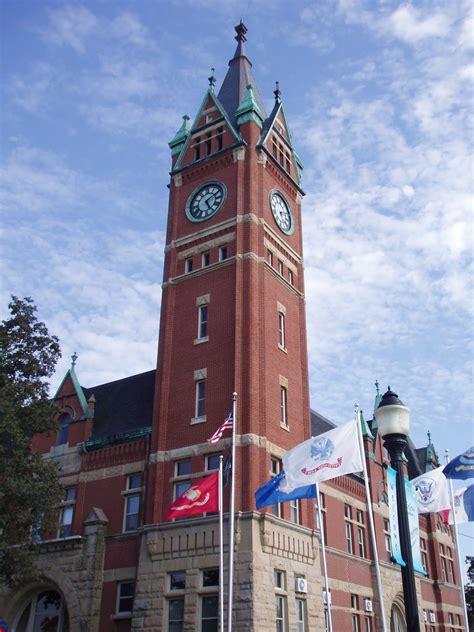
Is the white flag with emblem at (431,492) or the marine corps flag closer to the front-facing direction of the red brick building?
the marine corps flag

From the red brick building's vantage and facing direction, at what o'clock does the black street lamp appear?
The black street lamp is roughly at 10 o'clock from the red brick building.

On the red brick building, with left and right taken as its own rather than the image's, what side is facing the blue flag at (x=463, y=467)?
left

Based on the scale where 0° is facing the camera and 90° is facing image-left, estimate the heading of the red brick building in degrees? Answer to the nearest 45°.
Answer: approximately 45°

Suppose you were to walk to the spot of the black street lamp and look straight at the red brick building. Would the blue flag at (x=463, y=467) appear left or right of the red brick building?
right
